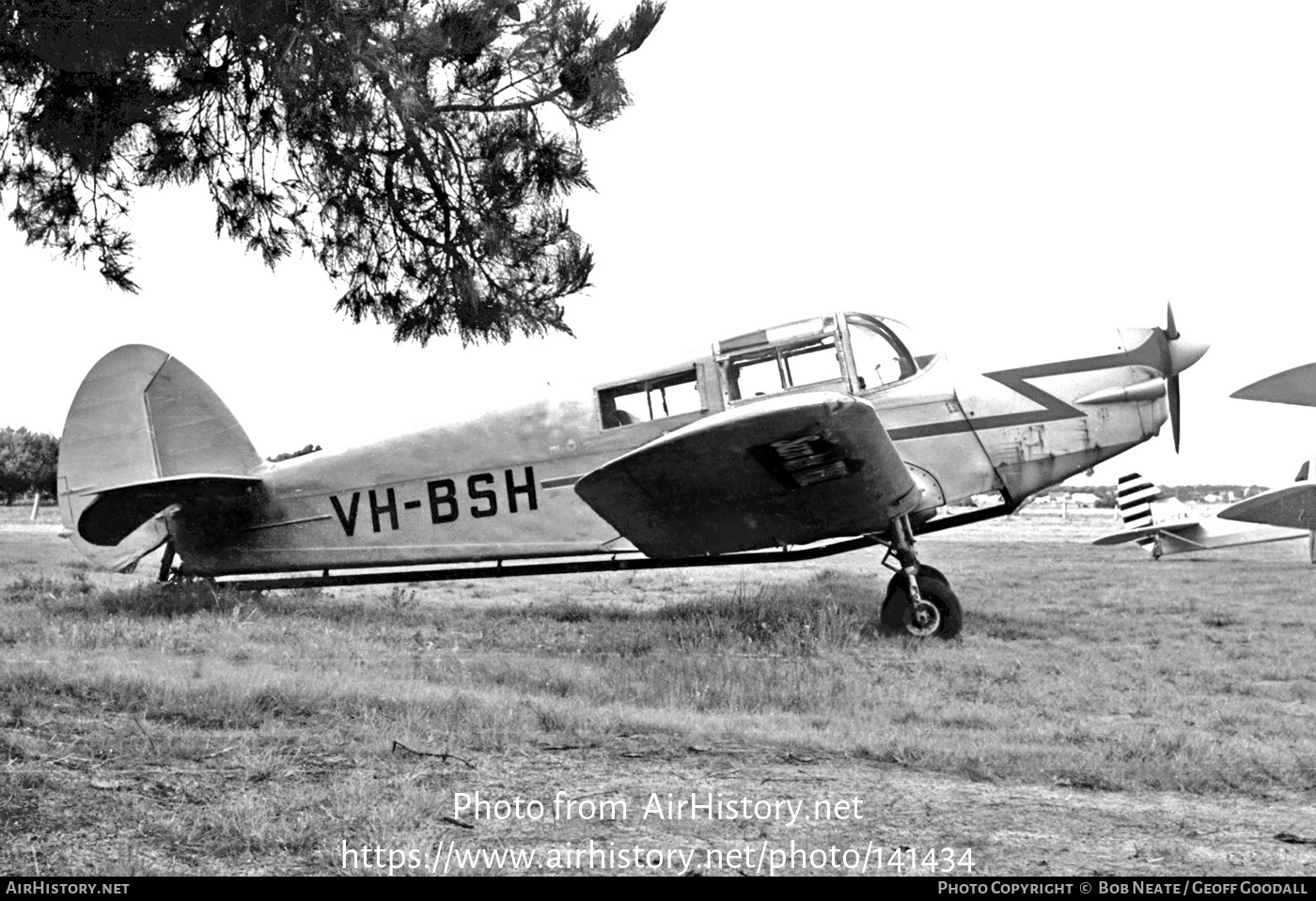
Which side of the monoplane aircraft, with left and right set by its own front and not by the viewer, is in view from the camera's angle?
right

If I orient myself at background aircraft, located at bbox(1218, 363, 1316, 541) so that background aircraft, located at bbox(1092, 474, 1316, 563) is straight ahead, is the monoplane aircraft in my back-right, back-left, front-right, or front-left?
back-left

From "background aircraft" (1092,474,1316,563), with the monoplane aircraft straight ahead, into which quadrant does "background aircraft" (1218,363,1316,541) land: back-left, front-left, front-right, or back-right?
front-left

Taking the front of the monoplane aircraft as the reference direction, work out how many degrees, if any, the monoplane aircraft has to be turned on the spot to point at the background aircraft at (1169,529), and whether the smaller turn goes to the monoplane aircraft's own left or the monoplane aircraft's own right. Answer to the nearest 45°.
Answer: approximately 45° to the monoplane aircraft's own left

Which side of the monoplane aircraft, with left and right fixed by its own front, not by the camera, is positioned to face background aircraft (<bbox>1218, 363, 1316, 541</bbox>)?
front
